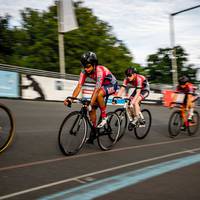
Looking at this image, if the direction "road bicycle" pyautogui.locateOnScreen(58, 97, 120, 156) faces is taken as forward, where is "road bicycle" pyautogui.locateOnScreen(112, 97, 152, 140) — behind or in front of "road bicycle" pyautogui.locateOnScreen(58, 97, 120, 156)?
behind

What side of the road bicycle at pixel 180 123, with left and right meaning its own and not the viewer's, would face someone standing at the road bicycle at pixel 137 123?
front

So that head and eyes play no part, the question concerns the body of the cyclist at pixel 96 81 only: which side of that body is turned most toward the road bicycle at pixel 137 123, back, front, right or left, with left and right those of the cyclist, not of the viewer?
back

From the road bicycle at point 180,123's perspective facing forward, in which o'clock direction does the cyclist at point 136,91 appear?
The cyclist is roughly at 12 o'clock from the road bicycle.

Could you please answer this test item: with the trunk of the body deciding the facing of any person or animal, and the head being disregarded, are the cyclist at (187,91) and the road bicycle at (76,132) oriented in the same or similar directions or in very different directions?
same or similar directions

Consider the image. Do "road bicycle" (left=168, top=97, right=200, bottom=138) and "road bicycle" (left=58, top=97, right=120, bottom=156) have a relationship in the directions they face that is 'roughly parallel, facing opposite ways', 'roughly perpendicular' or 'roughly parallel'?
roughly parallel

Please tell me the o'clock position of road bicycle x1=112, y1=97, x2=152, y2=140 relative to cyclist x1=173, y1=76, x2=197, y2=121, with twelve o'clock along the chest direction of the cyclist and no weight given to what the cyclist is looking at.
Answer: The road bicycle is roughly at 12 o'clock from the cyclist.

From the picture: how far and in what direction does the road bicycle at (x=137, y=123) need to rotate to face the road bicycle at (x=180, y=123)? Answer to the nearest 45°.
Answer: approximately 180°

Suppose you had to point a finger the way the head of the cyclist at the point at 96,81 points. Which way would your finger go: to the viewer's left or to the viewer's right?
to the viewer's left

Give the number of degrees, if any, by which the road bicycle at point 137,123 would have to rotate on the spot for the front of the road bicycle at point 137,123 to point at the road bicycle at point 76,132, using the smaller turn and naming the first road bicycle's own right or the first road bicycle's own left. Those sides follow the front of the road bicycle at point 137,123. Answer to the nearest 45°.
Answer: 0° — it already faces it

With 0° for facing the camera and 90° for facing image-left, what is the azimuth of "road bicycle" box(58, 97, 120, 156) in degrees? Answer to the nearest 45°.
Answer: approximately 45°

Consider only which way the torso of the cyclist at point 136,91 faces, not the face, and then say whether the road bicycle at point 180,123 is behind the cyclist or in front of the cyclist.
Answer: behind

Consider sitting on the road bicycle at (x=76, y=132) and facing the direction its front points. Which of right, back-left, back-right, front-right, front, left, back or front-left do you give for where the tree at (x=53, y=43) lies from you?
back-right

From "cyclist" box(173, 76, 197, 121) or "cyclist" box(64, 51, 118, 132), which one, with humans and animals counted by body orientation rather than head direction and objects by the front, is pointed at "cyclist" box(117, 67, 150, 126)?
"cyclist" box(173, 76, 197, 121)

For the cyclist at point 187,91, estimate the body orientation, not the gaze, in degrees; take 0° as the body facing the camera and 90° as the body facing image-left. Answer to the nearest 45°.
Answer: approximately 45°

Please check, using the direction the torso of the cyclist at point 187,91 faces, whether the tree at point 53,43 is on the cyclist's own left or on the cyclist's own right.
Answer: on the cyclist's own right

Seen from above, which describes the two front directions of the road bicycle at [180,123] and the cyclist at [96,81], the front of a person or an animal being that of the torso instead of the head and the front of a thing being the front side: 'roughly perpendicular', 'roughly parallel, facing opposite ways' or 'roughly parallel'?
roughly parallel

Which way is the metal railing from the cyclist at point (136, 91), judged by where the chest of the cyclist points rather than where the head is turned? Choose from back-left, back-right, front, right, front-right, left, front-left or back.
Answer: right

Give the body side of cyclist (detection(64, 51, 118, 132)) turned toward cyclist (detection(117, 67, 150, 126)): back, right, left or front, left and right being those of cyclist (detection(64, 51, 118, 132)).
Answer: back

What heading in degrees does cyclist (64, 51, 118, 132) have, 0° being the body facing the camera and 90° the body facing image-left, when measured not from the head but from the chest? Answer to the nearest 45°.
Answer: approximately 45°

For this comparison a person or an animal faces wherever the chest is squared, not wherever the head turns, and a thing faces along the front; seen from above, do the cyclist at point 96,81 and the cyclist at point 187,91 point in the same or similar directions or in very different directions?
same or similar directions

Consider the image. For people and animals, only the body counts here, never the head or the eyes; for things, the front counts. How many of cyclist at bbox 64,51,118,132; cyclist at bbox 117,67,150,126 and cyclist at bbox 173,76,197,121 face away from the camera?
0
